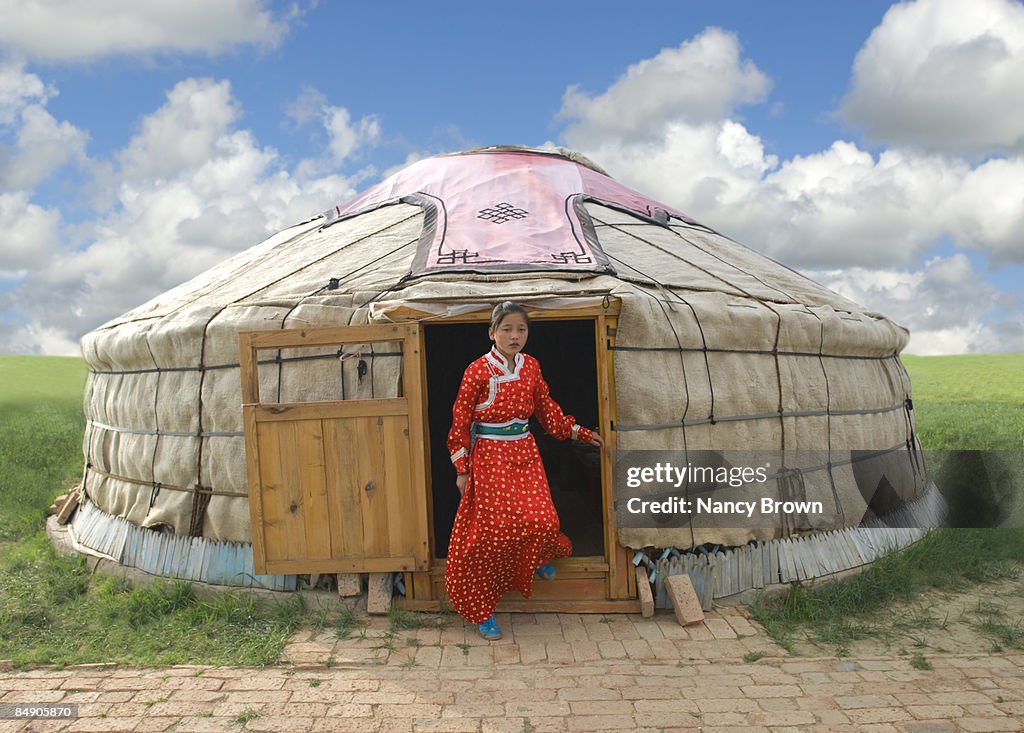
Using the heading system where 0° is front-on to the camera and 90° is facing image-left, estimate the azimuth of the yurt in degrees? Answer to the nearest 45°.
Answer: approximately 0°
